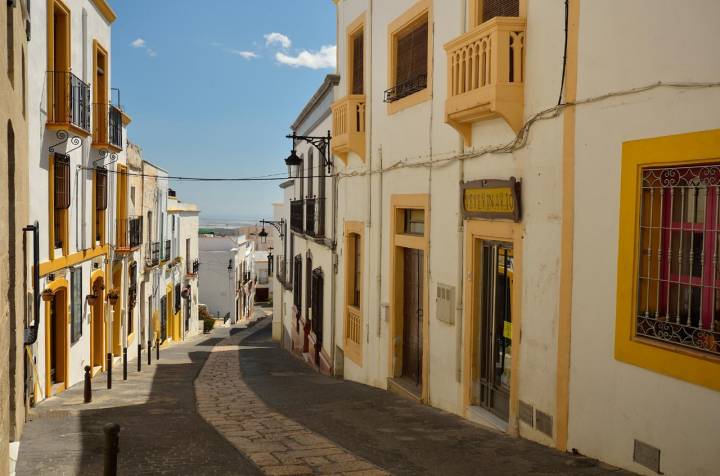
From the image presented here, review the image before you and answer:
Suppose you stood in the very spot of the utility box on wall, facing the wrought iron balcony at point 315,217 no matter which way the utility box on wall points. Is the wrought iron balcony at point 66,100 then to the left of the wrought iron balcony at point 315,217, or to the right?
left

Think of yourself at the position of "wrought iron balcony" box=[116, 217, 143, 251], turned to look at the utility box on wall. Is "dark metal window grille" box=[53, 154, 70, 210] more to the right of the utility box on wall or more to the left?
right

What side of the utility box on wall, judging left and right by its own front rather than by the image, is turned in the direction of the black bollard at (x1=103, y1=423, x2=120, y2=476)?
front

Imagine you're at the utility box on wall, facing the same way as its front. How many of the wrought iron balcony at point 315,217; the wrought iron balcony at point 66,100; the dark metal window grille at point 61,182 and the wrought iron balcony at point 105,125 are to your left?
0

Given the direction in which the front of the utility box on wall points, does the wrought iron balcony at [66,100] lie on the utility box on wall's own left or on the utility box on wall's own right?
on the utility box on wall's own right

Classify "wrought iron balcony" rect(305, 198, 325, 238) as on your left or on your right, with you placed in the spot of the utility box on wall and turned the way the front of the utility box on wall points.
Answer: on your right

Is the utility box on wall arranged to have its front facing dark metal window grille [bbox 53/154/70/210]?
no

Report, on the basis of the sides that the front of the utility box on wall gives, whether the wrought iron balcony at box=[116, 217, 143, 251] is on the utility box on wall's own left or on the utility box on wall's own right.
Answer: on the utility box on wall's own right

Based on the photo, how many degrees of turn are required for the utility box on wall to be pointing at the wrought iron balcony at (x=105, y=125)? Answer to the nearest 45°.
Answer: approximately 90° to its right

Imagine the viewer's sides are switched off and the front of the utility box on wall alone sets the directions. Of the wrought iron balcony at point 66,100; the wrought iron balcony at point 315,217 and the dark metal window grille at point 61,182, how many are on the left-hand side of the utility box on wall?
0

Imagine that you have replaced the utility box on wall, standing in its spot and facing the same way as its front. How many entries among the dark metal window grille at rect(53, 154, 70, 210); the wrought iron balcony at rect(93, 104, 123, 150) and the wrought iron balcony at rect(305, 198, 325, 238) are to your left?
0

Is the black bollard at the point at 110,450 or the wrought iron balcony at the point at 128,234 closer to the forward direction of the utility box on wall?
the black bollard

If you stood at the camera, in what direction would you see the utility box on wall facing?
facing the viewer and to the left of the viewer
